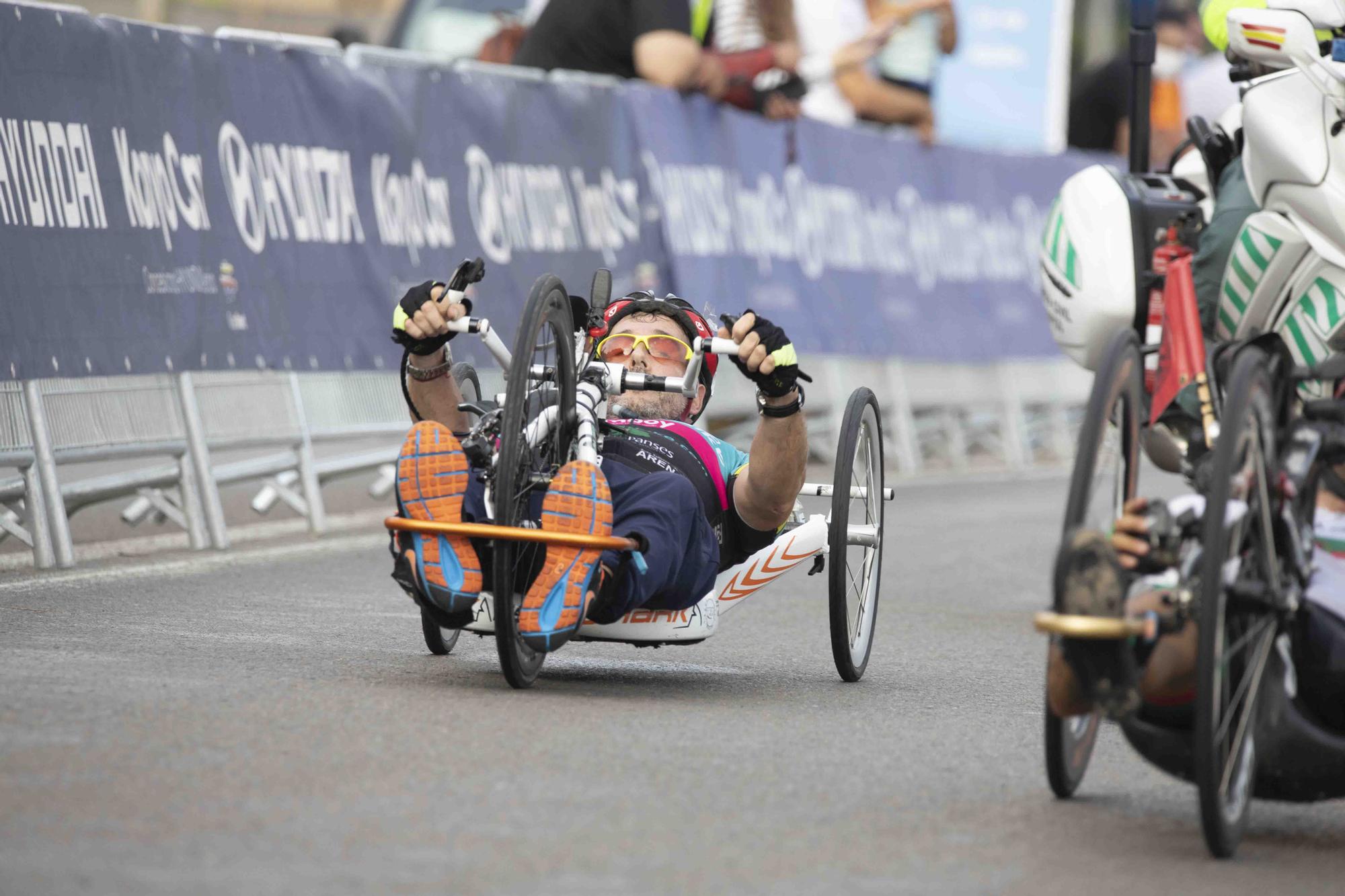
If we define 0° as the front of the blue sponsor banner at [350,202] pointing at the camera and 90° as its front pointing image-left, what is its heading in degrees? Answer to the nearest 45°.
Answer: approximately 315°

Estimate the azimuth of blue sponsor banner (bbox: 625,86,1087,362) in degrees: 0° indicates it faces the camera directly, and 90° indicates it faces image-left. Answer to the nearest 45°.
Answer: approximately 315°

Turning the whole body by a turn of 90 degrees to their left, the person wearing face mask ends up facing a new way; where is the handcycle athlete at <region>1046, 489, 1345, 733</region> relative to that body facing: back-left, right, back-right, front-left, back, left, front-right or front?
back-right

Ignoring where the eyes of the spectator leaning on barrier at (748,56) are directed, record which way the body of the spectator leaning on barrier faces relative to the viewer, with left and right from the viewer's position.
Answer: facing the viewer and to the right of the viewer
